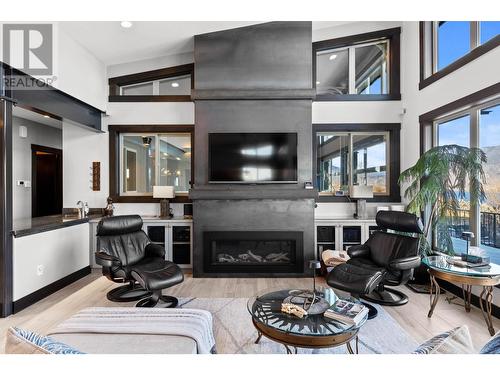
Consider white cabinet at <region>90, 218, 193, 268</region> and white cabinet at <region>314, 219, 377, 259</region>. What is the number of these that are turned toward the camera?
2

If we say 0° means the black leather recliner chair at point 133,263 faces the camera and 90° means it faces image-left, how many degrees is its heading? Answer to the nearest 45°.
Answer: approximately 315°

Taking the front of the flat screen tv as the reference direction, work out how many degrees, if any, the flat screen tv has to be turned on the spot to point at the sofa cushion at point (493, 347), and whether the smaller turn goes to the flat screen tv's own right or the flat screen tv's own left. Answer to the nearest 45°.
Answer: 0° — it already faces it

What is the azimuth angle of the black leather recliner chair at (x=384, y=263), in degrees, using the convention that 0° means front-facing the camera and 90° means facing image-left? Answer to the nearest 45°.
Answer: approximately 45°

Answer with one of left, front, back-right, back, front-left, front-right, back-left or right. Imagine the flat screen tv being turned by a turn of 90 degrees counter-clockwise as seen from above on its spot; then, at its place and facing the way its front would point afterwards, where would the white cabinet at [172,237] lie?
back

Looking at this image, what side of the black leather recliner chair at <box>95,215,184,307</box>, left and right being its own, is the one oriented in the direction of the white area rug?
front

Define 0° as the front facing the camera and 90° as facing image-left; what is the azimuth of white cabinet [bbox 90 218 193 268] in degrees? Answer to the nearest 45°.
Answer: approximately 0°

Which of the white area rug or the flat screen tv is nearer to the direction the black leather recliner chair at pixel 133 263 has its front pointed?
the white area rug

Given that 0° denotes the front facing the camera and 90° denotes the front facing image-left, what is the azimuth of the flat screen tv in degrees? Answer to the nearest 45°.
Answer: approximately 0°

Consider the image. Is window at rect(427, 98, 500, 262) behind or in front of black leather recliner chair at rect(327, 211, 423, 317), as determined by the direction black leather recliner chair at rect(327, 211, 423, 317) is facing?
behind

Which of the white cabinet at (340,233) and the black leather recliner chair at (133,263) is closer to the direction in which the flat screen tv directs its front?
the black leather recliner chair

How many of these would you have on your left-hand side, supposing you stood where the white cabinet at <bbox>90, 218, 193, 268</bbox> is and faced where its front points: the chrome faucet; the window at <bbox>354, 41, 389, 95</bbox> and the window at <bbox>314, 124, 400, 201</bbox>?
2
